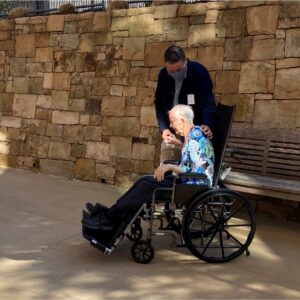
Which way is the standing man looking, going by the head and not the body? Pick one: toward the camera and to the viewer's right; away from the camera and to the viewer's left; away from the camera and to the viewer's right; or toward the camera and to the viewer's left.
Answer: toward the camera and to the viewer's left

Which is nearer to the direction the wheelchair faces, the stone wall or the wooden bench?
the stone wall

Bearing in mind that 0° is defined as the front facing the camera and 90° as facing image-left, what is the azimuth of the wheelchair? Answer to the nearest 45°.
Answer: approximately 90°

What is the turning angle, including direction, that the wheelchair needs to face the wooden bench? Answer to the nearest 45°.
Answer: approximately 135° to its right

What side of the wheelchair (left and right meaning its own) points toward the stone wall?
right
